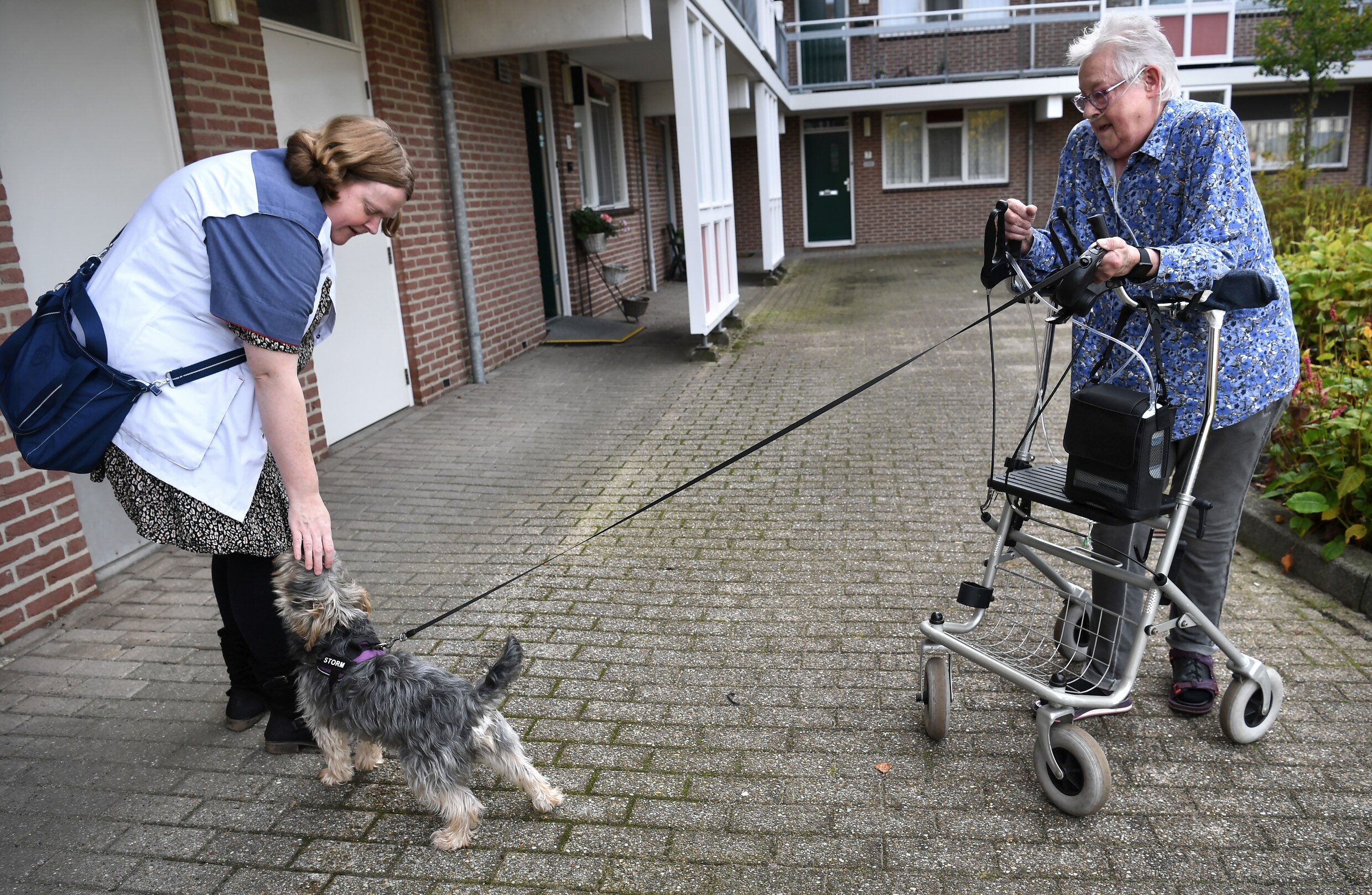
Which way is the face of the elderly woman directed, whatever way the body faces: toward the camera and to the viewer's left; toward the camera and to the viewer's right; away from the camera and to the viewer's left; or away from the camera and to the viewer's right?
toward the camera and to the viewer's left

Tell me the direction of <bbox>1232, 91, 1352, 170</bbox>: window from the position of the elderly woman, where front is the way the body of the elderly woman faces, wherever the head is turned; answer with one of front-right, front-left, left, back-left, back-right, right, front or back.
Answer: back-right

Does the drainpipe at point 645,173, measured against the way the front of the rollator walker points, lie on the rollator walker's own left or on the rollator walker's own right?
on the rollator walker's own right

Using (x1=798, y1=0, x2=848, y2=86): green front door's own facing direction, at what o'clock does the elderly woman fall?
The elderly woman is roughly at 12 o'clock from the green front door.

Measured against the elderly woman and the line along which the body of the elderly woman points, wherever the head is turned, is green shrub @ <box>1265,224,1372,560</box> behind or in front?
behind

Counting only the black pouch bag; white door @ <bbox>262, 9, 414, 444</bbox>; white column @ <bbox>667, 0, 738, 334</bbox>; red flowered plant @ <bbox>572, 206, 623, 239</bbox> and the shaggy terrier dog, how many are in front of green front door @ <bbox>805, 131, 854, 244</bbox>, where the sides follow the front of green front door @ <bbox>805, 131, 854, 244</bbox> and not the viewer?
5

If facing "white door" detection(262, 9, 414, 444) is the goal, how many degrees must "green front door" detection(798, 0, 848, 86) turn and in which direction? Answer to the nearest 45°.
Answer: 0° — it already faces it

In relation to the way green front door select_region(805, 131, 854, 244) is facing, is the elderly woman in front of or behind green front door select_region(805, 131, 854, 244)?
in front

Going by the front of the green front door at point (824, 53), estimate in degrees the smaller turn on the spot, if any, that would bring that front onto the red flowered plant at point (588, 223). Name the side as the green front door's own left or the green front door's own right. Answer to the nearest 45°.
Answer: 0° — it already faces it

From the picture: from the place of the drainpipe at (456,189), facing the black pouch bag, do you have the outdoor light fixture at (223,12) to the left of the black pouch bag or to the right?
right

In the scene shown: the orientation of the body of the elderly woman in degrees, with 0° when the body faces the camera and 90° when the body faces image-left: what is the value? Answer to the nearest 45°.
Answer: approximately 45°
